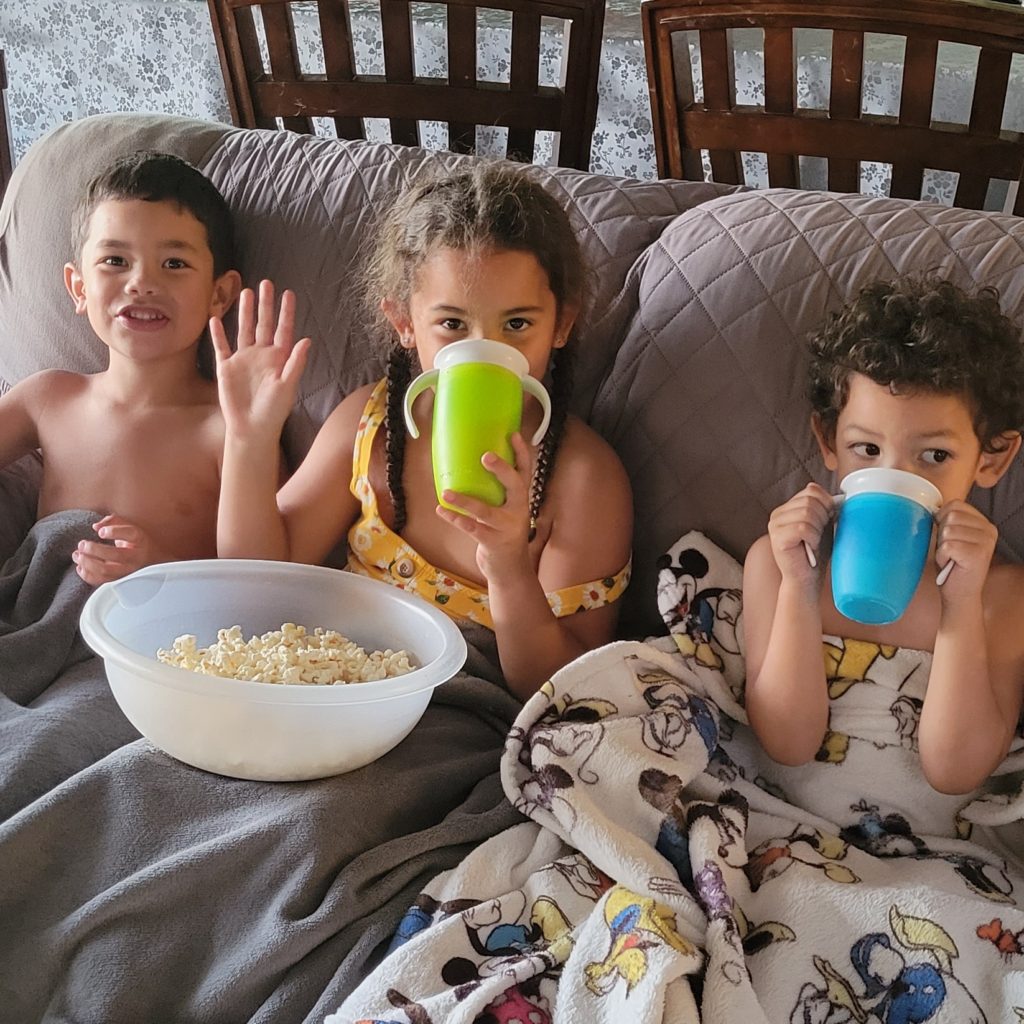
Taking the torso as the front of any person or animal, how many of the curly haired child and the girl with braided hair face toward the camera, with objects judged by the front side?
2

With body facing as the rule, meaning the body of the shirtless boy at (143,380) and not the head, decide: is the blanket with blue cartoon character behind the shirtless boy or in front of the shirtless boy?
in front

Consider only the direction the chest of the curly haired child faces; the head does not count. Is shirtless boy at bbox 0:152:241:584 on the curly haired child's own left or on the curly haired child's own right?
on the curly haired child's own right

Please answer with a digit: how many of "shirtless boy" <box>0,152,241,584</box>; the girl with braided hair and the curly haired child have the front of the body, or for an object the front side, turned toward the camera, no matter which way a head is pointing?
3

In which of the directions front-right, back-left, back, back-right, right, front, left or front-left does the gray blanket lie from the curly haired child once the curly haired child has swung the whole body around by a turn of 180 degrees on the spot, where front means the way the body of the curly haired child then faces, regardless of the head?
back-left

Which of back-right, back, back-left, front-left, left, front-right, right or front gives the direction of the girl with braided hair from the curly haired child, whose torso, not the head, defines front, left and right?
right

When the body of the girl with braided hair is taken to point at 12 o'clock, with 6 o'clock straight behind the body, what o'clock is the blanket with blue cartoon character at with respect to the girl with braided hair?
The blanket with blue cartoon character is roughly at 11 o'clock from the girl with braided hair.

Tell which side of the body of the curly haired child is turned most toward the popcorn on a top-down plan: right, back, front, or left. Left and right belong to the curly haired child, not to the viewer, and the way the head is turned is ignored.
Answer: right

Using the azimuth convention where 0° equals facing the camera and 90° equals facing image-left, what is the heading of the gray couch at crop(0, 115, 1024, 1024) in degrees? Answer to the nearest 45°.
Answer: approximately 0°
